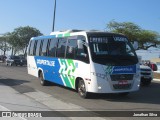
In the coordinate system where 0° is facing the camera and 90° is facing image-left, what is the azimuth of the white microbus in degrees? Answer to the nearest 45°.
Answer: approximately 315°

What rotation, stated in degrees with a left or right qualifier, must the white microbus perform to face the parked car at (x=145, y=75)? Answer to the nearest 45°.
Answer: approximately 90° to its left
